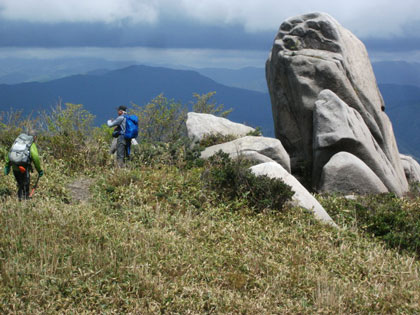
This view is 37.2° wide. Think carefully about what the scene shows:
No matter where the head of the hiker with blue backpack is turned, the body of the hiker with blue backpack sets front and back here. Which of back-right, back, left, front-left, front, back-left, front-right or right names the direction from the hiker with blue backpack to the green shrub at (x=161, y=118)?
right

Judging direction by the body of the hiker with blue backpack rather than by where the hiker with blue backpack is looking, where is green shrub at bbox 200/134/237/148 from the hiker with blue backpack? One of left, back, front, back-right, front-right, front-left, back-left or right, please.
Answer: back-right

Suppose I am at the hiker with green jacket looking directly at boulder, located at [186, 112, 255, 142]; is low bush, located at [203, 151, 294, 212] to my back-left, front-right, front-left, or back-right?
front-right

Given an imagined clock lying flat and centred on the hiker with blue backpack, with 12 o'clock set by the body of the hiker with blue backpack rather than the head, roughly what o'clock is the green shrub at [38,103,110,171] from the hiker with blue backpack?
The green shrub is roughly at 1 o'clock from the hiker with blue backpack.

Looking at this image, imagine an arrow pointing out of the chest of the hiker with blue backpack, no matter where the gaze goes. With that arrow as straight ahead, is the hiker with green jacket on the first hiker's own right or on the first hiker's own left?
on the first hiker's own left

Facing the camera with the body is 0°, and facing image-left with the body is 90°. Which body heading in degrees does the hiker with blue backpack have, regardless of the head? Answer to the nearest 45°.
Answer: approximately 90°

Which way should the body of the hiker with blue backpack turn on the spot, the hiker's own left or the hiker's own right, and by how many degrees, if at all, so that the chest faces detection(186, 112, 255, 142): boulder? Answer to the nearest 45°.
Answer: approximately 135° to the hiker's own right
